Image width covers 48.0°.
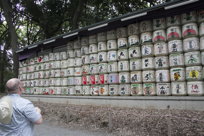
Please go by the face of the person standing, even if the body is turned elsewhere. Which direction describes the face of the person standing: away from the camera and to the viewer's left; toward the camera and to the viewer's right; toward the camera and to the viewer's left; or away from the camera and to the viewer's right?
away from the camera and to the viewer's right

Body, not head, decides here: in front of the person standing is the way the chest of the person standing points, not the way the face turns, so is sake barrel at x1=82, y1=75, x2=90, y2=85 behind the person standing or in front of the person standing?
in front

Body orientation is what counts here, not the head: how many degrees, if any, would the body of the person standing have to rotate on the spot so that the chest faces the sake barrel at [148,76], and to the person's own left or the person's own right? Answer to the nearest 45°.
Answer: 0° — they already face it

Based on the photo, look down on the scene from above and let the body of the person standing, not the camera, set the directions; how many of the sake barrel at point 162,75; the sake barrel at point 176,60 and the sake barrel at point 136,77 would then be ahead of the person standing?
3

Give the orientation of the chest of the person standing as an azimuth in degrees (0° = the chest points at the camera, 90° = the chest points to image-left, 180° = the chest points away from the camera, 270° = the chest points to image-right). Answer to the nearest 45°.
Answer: approximately 225°

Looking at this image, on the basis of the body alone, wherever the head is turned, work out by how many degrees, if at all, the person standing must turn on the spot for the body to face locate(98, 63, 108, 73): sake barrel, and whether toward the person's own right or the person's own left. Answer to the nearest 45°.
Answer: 0° — they already face it

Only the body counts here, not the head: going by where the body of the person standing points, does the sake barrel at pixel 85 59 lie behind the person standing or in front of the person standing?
in front

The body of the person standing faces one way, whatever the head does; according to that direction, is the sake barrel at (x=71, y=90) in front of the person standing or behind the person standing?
in front

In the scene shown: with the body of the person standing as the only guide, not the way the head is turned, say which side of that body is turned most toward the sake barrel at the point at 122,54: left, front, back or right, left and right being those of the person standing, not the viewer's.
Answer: front

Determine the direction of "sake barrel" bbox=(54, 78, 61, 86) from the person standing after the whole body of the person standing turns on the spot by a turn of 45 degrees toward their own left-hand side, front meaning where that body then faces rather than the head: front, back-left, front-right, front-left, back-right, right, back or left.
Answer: front

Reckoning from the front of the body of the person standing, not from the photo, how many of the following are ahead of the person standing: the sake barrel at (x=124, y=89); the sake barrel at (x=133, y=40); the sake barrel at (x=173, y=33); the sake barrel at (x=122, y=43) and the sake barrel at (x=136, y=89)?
5

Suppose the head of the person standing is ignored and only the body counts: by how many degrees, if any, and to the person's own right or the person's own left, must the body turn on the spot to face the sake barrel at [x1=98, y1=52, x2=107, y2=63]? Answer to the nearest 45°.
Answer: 0° — they already face it
